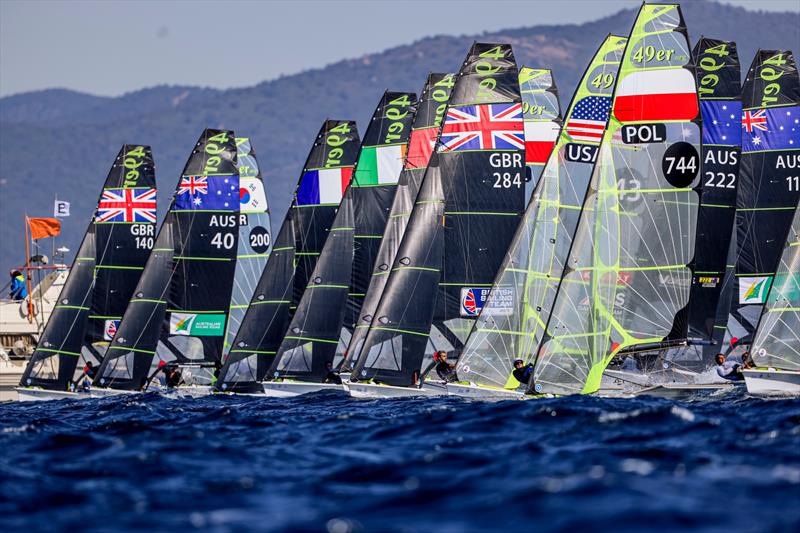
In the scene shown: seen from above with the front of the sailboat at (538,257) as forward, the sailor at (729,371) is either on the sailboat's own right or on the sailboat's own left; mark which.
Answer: on the sailboat's own left

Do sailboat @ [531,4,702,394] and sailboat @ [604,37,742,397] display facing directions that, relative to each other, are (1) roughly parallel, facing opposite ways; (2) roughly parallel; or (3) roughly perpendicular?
roughly parallel

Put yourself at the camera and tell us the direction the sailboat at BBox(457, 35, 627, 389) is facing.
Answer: facing the viewer and to the left of the viewer

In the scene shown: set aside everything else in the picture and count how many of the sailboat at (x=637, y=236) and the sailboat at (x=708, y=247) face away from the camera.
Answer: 0

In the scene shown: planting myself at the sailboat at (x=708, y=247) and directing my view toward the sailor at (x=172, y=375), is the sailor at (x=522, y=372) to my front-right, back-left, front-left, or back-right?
front-left
